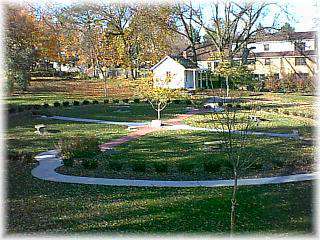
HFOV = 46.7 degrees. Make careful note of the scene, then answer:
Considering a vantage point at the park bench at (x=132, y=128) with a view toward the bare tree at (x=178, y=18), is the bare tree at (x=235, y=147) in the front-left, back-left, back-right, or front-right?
back-right

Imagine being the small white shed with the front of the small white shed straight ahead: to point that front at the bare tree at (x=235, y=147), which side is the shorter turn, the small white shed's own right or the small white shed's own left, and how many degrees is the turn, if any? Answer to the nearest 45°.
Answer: approximately 45° to the small white shed's own right

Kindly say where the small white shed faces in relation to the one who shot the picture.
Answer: facing the viewer and to the right of the viewer

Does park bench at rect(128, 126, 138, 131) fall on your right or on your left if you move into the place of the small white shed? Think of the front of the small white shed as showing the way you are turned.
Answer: on your right

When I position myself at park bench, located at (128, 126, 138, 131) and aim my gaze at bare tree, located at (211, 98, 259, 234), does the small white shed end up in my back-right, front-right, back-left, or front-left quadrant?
back-left
